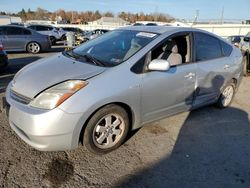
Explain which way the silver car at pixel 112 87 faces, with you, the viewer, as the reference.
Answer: facing the viewer and to the left of the viewer

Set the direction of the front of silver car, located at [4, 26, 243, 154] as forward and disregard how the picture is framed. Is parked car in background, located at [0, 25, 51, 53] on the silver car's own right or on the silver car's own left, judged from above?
on the silver car's own right

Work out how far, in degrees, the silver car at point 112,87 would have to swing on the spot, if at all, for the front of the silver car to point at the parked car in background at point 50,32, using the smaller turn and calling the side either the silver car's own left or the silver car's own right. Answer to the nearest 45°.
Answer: approximately 135° to the silver car's own right
